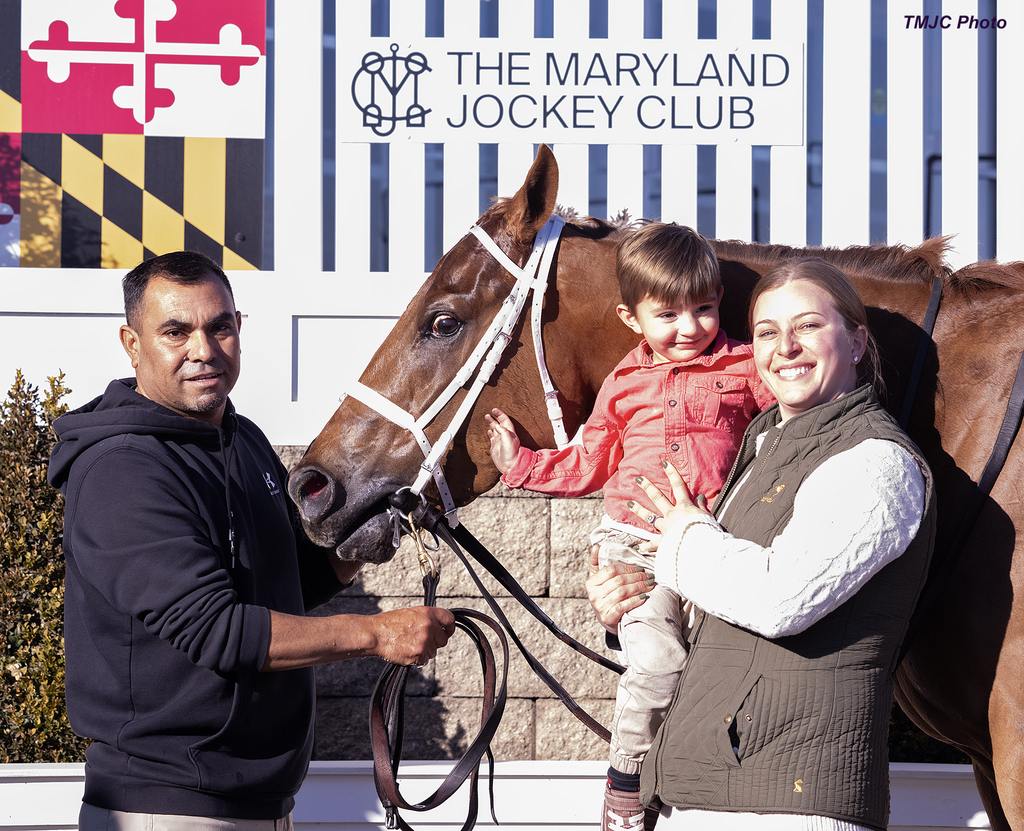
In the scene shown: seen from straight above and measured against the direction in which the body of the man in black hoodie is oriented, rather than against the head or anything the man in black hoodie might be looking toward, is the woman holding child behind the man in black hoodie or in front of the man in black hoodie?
in front

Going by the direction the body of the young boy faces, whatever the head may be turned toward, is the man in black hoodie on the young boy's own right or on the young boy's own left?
on the young boy's own right

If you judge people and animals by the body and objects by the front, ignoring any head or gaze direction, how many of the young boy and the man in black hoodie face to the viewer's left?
0

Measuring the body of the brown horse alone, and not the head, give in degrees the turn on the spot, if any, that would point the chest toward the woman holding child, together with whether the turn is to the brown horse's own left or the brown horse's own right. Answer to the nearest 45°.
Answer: approximately 90° to the brown horse's own left

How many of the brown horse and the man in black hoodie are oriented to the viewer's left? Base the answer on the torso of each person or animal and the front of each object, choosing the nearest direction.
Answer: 1

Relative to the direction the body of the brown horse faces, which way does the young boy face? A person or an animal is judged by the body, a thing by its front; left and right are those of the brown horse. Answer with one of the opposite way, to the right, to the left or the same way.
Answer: to the left

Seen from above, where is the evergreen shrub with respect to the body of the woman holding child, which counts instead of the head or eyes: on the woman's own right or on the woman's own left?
on the woman's own right

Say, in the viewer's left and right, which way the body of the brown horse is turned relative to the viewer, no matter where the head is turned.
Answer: facing to the left of the viewer

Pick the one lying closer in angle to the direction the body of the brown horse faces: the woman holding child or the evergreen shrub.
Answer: the evergreen shrub
